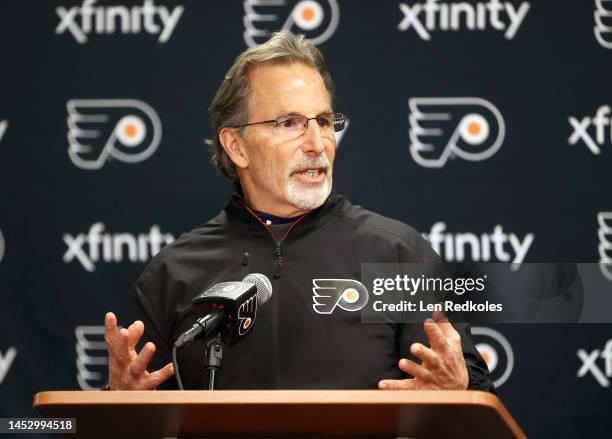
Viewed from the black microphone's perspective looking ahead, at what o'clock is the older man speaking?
The older man speaking is roughly at 11 o'clock from the black microphone.

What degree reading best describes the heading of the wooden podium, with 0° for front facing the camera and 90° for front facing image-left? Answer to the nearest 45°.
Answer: approximately 0°

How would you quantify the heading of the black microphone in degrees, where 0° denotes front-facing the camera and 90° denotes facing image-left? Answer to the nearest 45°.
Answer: approximately 225°

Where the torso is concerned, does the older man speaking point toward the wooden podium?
yes

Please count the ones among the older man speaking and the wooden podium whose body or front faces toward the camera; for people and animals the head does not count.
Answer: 2

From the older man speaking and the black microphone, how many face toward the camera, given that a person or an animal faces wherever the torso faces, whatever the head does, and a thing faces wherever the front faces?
1

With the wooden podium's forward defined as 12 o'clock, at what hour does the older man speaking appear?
The older man speaking is roughly at 6 o'clock from the wooden podium.

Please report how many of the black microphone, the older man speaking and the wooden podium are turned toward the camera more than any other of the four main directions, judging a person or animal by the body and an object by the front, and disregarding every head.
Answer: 2

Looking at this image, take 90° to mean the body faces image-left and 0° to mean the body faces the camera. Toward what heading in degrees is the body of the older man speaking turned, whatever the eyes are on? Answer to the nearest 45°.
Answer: approximately 0°
